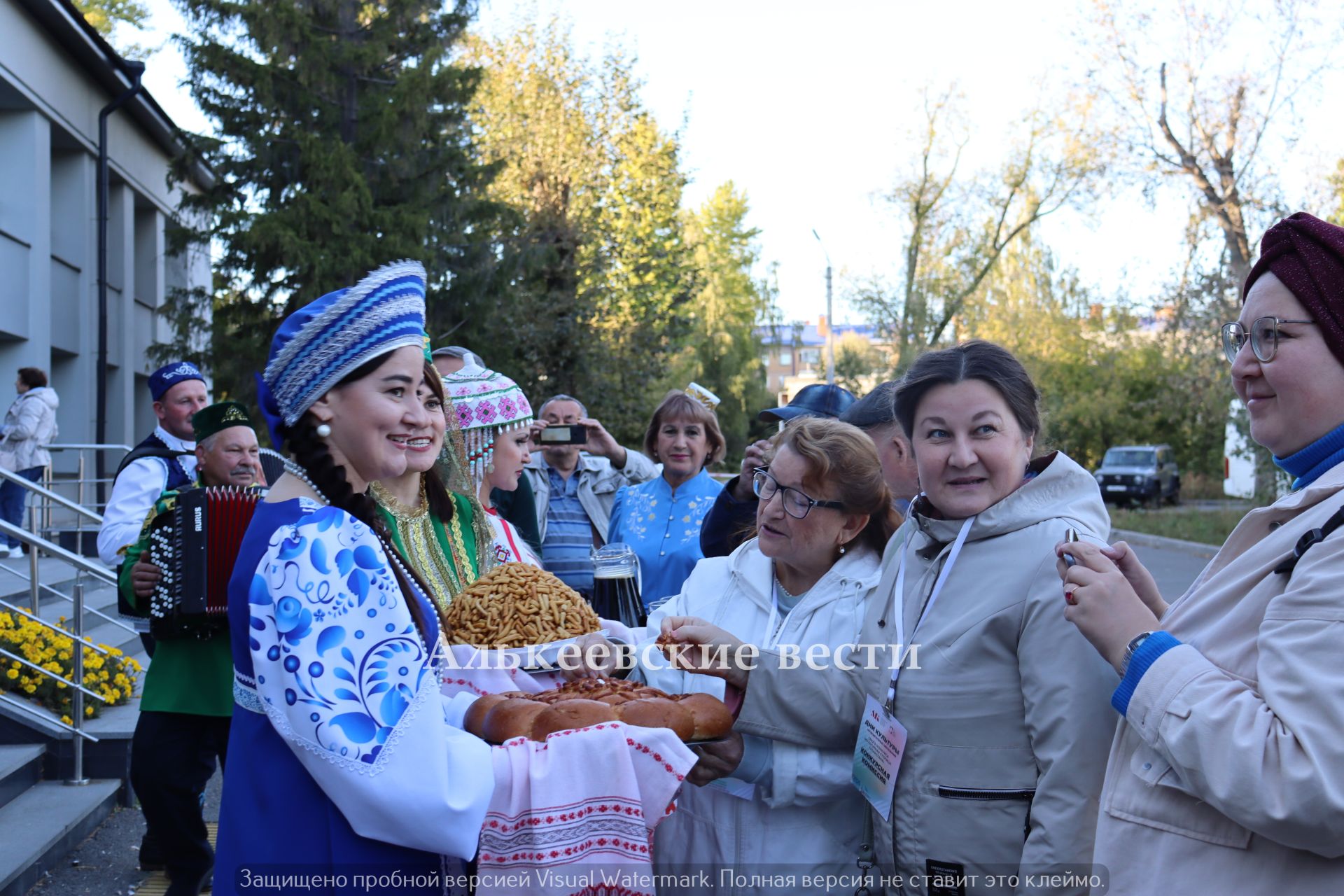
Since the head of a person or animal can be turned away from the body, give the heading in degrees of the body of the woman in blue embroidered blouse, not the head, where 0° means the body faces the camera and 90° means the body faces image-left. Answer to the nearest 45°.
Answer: approximately 0°

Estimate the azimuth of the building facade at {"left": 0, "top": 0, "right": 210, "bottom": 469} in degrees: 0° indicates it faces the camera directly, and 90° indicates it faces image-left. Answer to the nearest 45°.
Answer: approximately 315°

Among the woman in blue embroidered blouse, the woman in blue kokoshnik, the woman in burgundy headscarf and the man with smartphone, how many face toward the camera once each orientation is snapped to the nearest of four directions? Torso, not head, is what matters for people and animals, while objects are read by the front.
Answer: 2

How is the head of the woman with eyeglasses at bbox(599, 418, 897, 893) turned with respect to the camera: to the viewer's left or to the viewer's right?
to the viewer's left

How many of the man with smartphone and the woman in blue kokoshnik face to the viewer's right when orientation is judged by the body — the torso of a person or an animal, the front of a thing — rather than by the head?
1

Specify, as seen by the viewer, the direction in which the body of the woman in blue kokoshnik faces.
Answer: to the viewer's right

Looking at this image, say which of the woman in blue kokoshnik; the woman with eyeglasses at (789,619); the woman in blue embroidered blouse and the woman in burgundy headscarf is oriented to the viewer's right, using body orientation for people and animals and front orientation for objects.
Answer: the woman in blue kokoshnik

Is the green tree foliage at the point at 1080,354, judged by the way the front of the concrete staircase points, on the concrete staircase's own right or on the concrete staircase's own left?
on the concrete staircase's own left
